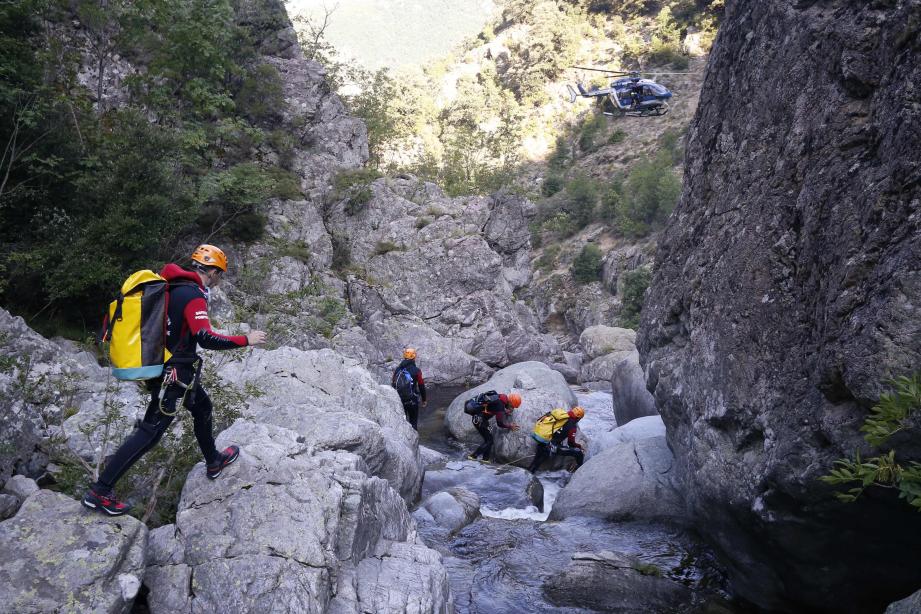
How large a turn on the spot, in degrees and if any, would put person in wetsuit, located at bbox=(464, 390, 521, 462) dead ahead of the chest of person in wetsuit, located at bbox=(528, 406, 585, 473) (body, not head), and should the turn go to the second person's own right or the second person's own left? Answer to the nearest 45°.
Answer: approximately 135° to the second person's own left

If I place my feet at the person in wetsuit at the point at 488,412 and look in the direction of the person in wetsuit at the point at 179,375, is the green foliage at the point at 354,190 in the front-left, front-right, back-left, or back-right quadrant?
back-right

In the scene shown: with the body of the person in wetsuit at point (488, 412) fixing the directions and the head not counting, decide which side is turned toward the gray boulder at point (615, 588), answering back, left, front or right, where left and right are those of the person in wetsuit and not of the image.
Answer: right

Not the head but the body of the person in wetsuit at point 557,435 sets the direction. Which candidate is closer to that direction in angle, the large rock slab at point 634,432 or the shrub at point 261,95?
the large rock slab

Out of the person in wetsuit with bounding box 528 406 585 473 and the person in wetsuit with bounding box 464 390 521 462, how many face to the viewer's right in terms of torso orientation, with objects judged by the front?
2

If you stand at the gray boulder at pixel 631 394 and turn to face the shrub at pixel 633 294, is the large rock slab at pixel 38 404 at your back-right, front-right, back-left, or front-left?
back-left

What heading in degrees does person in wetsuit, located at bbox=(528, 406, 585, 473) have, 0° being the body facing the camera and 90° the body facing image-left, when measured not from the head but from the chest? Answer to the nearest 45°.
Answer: approximately 270°

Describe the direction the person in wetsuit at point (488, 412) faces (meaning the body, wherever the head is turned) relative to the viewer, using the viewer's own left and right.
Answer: facing to the right of the viewer

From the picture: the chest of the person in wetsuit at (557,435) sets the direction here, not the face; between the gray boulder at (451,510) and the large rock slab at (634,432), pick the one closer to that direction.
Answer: the large rock slab

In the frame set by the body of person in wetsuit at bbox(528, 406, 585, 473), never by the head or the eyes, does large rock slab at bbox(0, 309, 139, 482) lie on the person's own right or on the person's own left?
on the person's own right

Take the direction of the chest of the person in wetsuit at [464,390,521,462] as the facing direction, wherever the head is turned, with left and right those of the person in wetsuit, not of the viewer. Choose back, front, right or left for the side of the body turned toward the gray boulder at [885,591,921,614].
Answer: right
